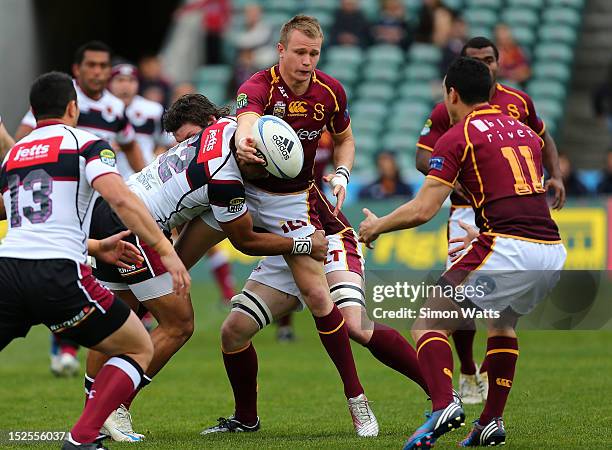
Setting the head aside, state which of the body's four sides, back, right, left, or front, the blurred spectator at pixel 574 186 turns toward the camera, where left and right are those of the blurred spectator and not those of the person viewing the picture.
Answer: front

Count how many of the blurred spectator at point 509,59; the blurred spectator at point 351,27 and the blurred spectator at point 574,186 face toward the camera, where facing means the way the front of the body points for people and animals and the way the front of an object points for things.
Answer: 3

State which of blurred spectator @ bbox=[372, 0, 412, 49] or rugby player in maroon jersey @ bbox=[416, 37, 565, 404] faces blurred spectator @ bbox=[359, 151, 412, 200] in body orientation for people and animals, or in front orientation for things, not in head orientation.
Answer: blurred spectator @ bbox=[372, 0, 412, 49]

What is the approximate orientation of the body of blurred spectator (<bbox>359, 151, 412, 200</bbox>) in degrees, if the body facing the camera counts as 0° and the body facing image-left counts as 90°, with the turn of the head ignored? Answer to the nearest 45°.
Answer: approximately 0°

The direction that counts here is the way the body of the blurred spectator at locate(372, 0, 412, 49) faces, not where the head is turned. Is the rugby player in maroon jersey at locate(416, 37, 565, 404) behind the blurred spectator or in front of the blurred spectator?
in front

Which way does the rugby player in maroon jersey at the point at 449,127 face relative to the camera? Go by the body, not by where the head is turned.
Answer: toward the camera

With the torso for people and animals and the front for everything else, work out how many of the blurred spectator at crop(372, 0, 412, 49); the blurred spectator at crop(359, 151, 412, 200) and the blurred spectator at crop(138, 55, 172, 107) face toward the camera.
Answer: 3

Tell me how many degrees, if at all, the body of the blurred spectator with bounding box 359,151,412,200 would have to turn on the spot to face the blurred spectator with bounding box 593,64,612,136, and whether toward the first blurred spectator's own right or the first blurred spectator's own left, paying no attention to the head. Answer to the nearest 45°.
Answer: approximately 135° to the first blurred spectator's own left

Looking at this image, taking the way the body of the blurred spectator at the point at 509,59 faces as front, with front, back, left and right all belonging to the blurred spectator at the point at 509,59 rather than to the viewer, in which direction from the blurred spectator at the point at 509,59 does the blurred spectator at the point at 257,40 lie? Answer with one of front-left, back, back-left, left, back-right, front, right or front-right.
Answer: right

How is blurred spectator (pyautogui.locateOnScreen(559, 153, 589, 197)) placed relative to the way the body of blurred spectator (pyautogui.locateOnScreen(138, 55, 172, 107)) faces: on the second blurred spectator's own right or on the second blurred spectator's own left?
on the second blurred spectator's own left

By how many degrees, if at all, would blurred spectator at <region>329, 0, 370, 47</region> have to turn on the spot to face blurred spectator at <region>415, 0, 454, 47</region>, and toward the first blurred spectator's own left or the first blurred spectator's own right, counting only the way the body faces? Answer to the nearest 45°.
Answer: approximately 90° to the first blurred spectator's own left

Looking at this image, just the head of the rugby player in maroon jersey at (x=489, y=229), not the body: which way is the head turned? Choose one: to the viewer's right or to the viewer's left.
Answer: to the viewer's left

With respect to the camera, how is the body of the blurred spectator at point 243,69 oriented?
toward the camera
